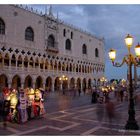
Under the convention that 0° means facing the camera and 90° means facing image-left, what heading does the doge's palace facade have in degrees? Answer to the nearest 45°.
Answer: approximately 315°
